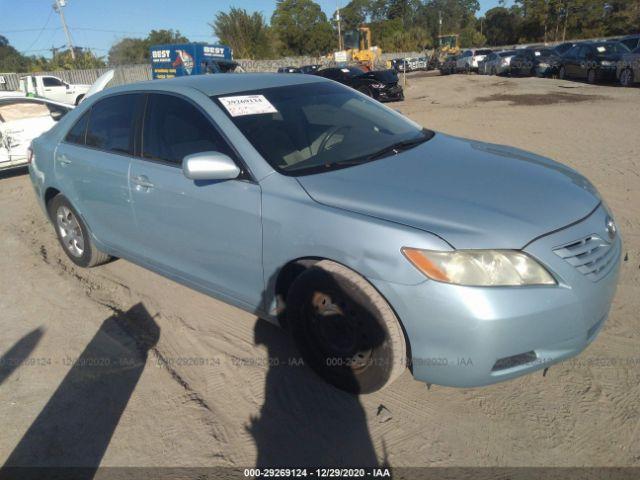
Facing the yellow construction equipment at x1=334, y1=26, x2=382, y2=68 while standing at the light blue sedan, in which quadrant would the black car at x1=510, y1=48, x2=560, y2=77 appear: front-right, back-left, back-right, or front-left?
front-right

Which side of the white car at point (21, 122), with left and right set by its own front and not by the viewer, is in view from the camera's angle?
right

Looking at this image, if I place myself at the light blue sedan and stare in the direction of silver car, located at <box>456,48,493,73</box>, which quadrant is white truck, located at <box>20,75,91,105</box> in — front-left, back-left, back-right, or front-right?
front-left

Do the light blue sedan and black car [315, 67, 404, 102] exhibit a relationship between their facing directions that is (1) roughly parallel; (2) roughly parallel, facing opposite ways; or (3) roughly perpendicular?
roughly parallel

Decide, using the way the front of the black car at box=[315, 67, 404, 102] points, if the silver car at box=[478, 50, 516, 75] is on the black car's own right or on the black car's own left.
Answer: on the black car's own left

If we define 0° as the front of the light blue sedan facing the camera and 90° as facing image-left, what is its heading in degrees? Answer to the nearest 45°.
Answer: approximately 315°

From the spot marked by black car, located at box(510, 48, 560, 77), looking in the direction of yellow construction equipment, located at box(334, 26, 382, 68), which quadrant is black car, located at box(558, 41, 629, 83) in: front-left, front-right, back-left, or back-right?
back-left
